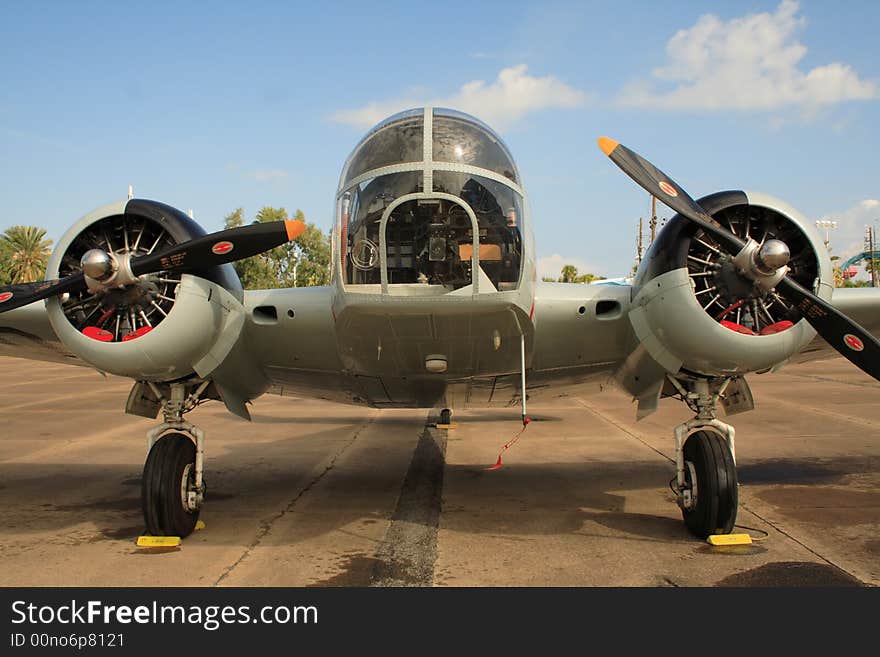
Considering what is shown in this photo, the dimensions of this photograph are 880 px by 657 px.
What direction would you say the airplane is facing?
toward the camera
